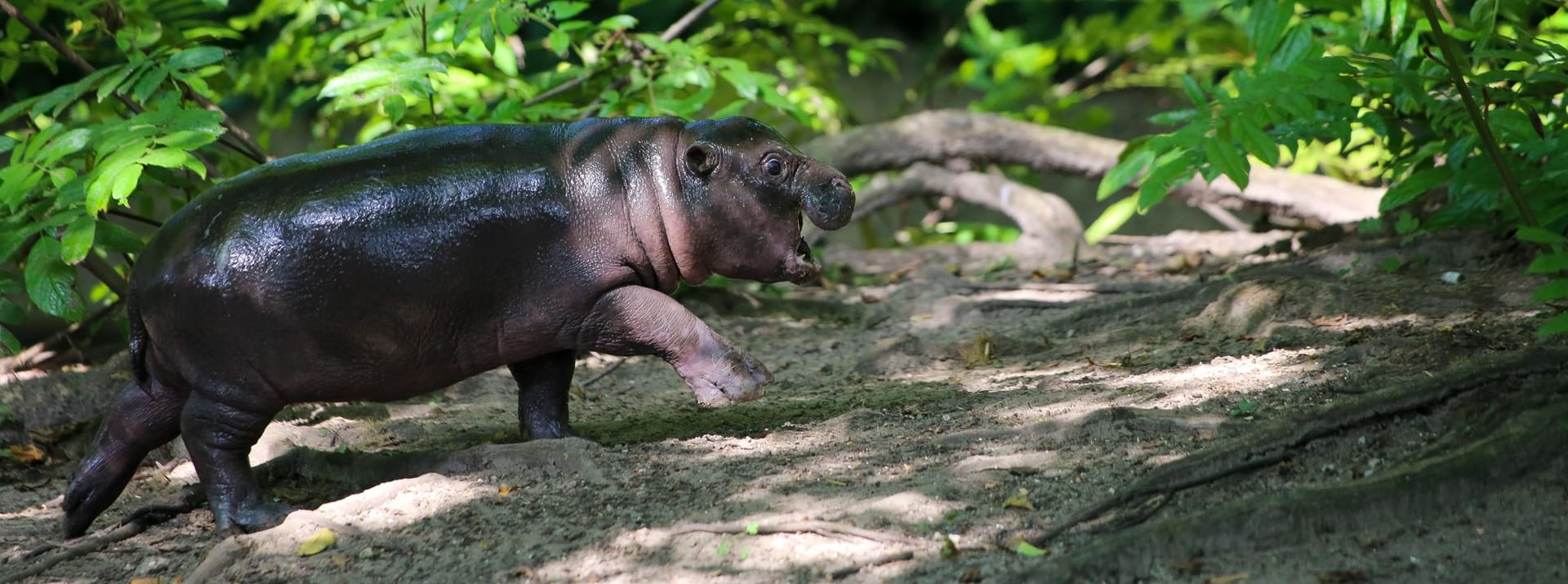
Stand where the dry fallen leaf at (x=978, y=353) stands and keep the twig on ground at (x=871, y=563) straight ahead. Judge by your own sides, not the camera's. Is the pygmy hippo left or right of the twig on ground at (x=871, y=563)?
right

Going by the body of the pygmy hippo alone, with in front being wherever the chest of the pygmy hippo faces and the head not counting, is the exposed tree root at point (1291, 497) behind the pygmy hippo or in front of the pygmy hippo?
in front

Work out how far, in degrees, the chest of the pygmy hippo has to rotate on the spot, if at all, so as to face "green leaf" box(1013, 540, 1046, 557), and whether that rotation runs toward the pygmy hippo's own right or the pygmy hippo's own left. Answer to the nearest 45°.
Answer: approximately 45° to the pygmy hippo's own right

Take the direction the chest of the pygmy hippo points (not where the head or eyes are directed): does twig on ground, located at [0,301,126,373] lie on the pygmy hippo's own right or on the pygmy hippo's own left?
on the pygmy hippo's own left

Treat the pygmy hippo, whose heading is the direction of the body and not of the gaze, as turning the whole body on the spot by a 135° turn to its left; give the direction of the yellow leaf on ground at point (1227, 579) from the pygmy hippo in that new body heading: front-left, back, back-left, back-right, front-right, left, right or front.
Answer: back

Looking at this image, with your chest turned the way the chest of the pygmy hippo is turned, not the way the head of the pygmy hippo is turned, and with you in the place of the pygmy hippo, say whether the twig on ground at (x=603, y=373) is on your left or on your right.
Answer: on your left

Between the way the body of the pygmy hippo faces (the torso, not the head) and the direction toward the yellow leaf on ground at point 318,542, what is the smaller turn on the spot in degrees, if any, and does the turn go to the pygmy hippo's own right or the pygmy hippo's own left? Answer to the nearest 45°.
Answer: approximately 135° to the pygmy hippo's own right

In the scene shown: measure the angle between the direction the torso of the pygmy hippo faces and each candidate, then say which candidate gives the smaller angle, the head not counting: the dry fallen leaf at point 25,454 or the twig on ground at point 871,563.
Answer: the twig on ground

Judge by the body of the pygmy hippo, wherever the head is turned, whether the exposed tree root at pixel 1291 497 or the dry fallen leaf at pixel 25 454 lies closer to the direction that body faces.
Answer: the exposed tree root

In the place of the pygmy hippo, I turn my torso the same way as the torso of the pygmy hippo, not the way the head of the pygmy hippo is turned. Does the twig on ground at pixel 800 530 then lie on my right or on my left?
on my right

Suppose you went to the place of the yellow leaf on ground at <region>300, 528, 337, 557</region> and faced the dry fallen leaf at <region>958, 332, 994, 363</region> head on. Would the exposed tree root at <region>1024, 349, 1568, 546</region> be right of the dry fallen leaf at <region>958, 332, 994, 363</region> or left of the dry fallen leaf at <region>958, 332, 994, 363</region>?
right

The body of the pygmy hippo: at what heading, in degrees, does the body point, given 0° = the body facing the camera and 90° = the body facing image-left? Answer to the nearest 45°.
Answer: approximately 270°

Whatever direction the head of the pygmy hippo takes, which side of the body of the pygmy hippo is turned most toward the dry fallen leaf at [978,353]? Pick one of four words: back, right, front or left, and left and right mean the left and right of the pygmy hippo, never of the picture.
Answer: front

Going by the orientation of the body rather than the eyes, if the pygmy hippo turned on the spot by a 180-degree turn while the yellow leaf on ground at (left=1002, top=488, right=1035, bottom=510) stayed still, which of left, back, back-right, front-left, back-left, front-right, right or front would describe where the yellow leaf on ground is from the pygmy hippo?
back-left
